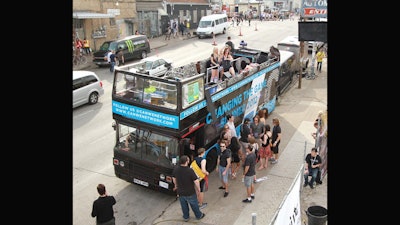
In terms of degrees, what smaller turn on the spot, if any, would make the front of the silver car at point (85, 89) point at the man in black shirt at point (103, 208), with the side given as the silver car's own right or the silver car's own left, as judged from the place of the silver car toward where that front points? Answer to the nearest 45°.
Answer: approximately 45° to the silver car's own left

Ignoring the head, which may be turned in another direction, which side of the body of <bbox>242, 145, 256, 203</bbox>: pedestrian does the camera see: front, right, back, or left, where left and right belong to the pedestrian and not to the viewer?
left

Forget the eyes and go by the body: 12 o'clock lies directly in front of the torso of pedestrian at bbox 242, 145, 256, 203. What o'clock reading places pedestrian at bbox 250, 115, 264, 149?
pedestrian at bbox 250, 115, 264, 149 is roughly at 3 o'clock from pedestrian at bbox 242, 145, 256, 203.

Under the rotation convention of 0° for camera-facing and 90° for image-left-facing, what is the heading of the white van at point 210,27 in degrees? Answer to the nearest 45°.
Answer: approximately 45°
